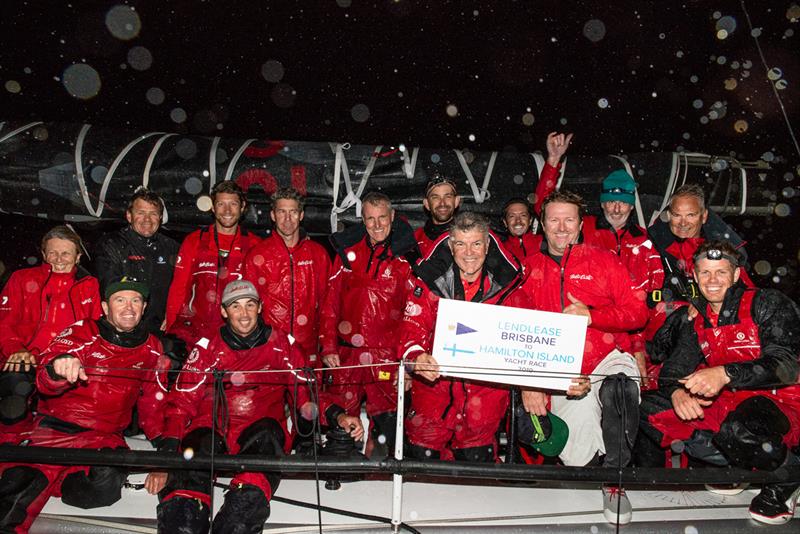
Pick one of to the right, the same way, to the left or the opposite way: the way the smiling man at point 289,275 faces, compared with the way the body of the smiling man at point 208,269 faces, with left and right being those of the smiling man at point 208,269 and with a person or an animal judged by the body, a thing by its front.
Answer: the same way

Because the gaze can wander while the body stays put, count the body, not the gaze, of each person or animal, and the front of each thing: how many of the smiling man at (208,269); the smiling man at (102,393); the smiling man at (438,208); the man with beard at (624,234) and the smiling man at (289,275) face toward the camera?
5

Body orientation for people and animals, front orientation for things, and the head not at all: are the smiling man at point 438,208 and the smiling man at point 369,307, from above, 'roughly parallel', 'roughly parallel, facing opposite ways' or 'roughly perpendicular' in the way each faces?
roughly parallel

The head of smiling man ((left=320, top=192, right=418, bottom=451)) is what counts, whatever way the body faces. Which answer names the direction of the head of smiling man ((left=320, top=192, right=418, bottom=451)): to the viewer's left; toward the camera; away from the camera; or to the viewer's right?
toward the camera

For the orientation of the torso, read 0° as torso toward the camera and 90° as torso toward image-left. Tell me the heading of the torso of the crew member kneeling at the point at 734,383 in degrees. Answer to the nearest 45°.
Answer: approximately 45°

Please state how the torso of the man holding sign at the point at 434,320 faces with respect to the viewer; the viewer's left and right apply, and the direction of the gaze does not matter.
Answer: facing the viewer

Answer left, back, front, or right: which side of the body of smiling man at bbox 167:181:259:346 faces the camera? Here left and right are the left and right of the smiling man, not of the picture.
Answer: front

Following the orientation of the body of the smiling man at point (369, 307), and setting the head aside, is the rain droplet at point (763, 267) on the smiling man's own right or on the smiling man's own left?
on the smiling man's own left

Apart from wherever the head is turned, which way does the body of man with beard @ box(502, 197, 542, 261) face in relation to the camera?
toward the camera

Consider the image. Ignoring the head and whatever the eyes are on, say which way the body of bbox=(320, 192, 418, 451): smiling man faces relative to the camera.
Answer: toward the camera

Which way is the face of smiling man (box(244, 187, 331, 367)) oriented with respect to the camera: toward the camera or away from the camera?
toward the camera
